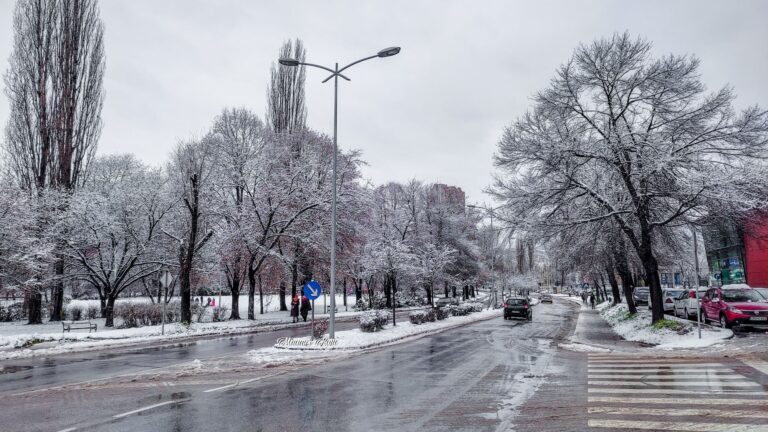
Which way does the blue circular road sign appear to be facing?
toward the camera

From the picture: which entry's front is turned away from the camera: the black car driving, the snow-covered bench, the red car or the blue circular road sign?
the black car driving

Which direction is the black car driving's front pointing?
away from the camera

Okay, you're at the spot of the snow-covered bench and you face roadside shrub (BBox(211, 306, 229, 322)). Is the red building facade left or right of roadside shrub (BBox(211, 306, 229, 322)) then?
right

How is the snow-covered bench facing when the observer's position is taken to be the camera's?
facing the viewer

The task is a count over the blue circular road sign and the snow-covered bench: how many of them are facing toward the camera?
2

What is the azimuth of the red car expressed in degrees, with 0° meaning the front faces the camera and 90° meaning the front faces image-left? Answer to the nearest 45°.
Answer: approximately 315°

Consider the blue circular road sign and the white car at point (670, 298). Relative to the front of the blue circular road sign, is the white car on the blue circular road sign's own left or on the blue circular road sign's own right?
on the blue circular road sign's own left

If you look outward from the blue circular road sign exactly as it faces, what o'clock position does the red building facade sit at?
The red building facade is roughly at 8 o'clock from the blue circular road sign.

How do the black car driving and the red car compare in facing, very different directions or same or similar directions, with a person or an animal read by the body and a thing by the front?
very different directions

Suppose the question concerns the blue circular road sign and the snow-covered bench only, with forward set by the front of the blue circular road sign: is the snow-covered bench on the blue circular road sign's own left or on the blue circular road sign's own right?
on the blue circular road sign's own right
